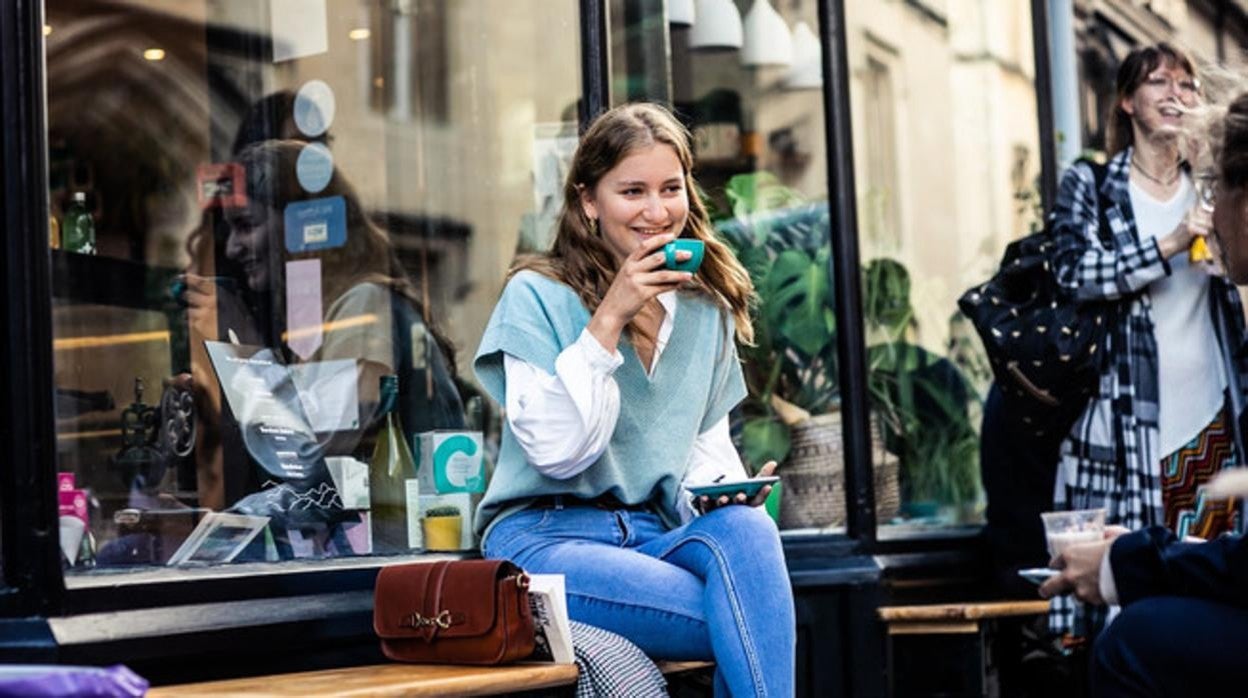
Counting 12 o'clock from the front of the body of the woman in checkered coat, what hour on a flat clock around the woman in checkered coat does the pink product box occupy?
The pink product box is roughly at 3 o'clock from the woman in checkered coat.

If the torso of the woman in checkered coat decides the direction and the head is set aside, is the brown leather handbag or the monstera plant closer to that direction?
the brown leather handbag

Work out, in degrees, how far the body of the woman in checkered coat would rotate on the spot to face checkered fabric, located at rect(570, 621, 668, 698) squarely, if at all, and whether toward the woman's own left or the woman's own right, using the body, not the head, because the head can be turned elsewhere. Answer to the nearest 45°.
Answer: approximately 90° to the woman's own right

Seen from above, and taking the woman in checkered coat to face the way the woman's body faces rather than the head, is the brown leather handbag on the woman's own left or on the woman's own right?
on the woman's own right

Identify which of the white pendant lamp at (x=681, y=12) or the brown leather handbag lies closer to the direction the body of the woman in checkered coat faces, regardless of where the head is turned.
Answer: the brown leather handbag

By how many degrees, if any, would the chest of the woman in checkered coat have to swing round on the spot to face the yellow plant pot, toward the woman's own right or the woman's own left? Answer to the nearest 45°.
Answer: approximately 90° to the woman's own right
